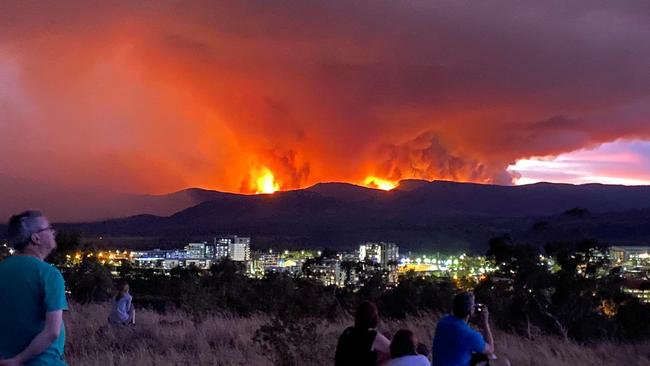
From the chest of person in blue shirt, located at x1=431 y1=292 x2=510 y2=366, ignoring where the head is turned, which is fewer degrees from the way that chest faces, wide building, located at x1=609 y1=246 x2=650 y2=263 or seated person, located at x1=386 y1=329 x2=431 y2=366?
the wide building

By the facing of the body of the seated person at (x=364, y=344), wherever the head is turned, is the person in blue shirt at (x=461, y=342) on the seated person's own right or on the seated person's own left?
on the seated person's own right

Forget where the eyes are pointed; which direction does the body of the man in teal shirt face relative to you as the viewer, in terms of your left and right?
facing away from the viewer and to the right of the viewer

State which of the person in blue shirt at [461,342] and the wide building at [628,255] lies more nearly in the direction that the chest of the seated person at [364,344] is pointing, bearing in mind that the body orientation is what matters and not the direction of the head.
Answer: the wide building

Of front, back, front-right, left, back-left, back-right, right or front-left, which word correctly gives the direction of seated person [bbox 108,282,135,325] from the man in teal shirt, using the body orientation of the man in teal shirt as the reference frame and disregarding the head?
front-left

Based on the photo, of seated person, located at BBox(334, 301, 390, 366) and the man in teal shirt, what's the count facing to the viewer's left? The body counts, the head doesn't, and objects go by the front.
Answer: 0

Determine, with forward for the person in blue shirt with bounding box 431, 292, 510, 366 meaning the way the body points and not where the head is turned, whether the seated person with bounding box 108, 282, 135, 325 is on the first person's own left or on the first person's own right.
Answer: on the first person's own left

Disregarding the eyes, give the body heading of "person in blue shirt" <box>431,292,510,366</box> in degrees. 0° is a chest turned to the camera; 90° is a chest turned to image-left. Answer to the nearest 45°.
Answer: approximately 225°

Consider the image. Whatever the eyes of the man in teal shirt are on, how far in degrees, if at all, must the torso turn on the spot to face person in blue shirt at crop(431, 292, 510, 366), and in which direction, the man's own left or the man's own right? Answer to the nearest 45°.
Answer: approximately 45° to the man's own right

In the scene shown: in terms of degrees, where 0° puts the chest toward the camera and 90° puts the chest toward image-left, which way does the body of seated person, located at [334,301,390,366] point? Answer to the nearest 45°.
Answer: approximately 180°

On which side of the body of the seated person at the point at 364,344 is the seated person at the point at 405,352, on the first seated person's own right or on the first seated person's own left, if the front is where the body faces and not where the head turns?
on the first seated person's own right

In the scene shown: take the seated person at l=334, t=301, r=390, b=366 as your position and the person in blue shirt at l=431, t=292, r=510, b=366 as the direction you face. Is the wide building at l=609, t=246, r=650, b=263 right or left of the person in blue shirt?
left
